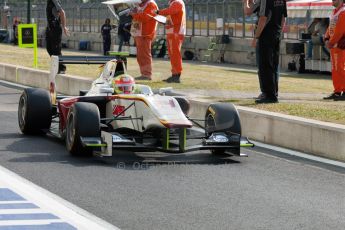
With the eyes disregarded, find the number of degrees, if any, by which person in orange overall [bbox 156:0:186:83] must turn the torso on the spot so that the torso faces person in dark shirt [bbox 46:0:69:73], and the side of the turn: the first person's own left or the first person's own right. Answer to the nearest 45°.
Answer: approximately 45° to the first person's own right

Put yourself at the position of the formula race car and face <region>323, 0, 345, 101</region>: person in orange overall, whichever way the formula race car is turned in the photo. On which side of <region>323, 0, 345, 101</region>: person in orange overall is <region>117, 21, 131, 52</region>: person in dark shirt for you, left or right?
left

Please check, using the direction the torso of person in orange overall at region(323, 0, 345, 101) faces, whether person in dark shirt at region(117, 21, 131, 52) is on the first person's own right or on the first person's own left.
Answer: on the first person's own right

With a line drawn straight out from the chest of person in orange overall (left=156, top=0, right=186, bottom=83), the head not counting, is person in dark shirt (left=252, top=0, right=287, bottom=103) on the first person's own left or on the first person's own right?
on the first person's own left

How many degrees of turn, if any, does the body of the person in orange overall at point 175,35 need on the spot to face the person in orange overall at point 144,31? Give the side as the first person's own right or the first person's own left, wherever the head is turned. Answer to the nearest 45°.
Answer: approximately 45° to the first person's own right

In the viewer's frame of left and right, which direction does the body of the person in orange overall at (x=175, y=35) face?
facing to the left of the viewer

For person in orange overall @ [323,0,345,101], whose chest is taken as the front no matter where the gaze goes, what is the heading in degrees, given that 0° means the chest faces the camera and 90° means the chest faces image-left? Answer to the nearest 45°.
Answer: approximately 90°
